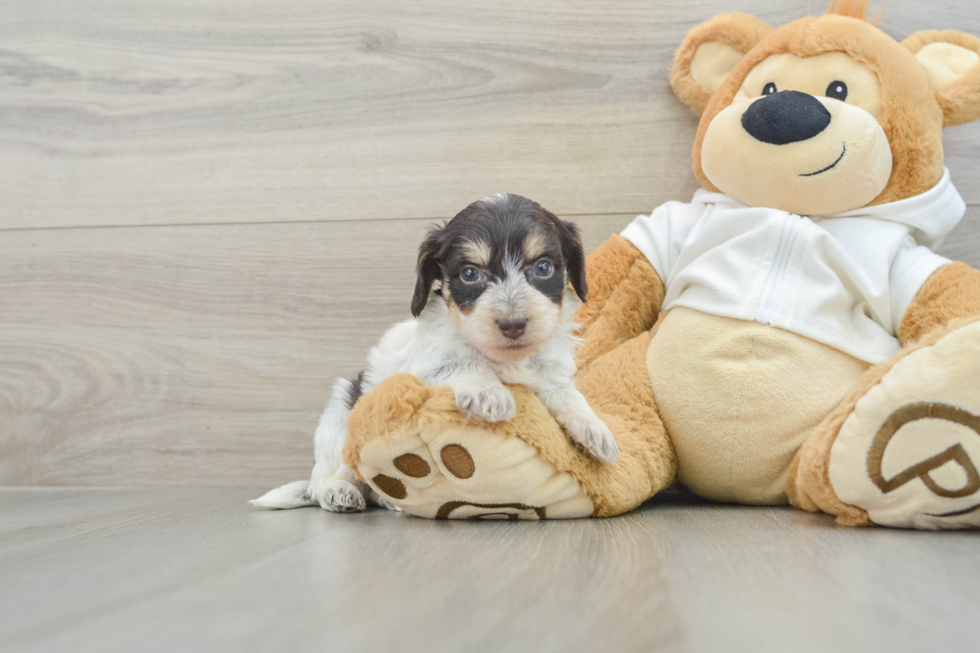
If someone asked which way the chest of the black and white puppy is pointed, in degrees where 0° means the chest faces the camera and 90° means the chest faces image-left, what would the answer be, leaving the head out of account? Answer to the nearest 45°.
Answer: approximately 315°
